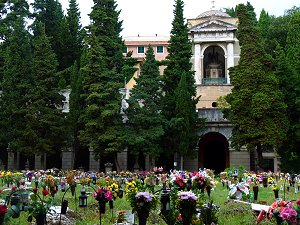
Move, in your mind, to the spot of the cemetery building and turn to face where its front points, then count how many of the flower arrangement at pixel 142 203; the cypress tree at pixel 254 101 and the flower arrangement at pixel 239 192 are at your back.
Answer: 0

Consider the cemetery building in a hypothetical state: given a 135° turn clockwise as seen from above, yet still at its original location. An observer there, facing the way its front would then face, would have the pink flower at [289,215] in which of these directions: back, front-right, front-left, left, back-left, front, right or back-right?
back-left

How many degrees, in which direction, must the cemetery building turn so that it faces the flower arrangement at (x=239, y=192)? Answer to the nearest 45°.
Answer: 0° — it already faces it

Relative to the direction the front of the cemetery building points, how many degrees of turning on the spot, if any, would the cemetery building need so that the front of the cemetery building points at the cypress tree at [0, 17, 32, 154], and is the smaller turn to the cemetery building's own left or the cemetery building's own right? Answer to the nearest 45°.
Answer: approximately 45° to the cemetery building's own right

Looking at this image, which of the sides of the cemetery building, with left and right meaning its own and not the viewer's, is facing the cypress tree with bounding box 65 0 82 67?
right

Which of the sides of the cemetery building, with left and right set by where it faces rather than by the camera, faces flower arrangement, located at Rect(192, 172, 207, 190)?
front

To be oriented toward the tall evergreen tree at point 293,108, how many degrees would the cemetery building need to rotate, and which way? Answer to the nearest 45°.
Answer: approximately 45° to its left

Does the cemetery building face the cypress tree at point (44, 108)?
no

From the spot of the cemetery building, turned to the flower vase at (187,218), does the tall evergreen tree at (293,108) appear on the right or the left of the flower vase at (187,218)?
left

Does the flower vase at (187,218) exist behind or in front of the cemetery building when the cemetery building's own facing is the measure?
in front

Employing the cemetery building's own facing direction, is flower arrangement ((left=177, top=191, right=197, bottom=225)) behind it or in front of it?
in front

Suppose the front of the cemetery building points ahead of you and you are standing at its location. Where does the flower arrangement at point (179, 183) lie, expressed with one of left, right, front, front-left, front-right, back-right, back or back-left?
front

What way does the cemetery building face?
toward the camera

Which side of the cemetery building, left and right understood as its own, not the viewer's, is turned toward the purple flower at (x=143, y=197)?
front
